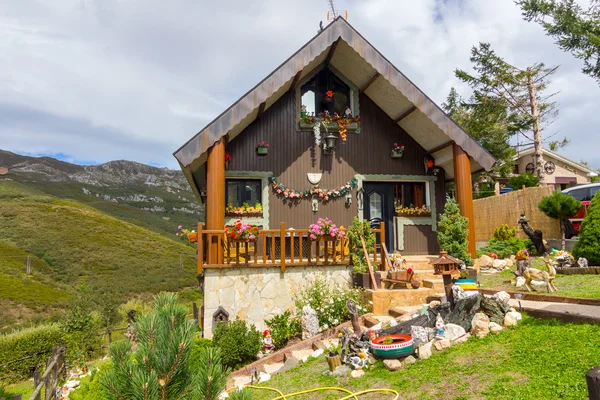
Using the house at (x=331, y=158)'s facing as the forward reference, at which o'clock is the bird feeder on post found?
The bird feeder on post is roughly at 11 o'clock from the house.

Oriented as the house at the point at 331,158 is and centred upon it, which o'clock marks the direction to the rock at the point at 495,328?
The rock is roughly at 11 o'clock from the house.

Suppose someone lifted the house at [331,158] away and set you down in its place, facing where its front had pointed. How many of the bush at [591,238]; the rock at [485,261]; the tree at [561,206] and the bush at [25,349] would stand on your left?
3

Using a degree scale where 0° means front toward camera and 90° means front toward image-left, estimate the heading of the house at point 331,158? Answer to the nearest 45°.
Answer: approximately 0°

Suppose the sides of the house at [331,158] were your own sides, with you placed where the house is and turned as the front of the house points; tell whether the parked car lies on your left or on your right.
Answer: on your left

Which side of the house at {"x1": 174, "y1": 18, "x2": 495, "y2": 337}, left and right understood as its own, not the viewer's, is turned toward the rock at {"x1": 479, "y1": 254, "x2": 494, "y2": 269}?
left

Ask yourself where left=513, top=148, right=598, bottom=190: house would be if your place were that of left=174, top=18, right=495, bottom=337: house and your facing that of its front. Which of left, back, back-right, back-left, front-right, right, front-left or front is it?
back-left

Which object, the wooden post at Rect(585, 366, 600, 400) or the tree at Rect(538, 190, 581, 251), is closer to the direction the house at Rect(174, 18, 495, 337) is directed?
the wooden post

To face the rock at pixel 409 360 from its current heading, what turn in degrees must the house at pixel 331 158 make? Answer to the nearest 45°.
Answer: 0° — it already faces it

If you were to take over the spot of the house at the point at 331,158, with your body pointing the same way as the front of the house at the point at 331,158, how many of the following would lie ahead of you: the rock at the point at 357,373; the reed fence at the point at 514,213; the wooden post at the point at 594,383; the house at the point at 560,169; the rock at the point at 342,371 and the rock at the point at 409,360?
4

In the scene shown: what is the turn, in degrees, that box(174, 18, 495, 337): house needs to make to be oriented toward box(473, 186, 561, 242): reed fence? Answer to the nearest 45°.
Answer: approximately 135° to its left
